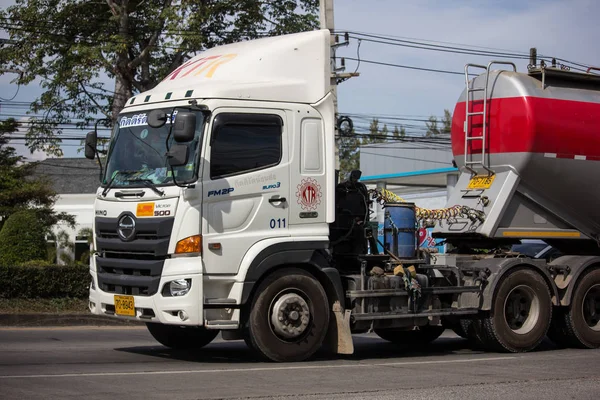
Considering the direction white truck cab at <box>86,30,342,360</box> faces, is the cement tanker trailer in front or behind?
behind

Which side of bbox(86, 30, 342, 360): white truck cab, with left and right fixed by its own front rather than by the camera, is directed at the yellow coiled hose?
back

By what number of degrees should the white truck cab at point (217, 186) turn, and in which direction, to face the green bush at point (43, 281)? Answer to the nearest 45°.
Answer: approximately 90° to its right

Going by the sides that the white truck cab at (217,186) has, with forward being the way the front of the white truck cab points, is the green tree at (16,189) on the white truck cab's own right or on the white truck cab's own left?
on the white truck cab's own right

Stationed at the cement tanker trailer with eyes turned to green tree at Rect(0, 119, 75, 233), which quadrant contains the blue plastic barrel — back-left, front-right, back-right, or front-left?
front-left

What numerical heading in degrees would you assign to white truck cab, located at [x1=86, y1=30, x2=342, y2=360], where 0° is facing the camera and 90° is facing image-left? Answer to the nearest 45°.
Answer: approximately 45°

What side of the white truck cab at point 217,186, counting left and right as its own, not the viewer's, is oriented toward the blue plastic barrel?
back

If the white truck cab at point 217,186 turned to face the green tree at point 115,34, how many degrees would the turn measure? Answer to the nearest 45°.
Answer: approximately 135° to its right
